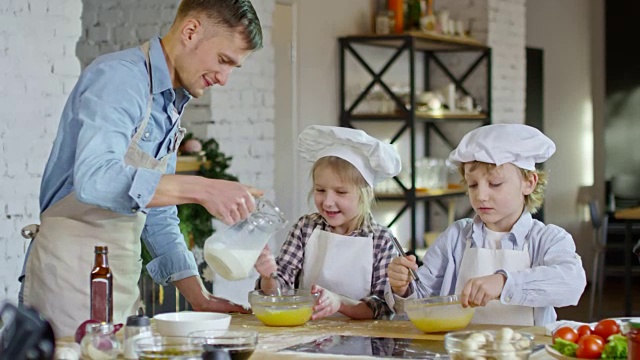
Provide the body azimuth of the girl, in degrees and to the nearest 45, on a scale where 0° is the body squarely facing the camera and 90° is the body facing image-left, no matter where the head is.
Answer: approximately 45°

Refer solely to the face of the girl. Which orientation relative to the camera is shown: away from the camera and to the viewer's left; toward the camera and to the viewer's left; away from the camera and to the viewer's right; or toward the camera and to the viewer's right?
toward the camera and to the viewer's left

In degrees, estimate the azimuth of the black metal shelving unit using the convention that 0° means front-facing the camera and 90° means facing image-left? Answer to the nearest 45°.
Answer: approximately 315°

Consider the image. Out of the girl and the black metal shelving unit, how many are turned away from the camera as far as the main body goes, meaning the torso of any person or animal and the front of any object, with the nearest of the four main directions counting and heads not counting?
0

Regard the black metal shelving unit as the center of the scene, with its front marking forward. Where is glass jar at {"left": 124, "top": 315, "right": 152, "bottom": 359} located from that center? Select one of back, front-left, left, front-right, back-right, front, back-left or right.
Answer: front-right

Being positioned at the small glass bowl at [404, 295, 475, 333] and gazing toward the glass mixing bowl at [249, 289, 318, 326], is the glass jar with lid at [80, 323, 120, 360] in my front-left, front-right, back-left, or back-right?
front-left

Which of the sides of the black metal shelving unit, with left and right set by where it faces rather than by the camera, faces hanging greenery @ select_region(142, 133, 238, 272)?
right

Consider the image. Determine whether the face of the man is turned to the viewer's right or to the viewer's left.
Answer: to the viewer's right

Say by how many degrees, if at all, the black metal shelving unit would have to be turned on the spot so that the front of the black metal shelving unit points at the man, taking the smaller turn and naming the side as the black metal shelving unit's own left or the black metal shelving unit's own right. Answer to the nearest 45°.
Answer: approximately 45° to the black metal shelving unit's own right
